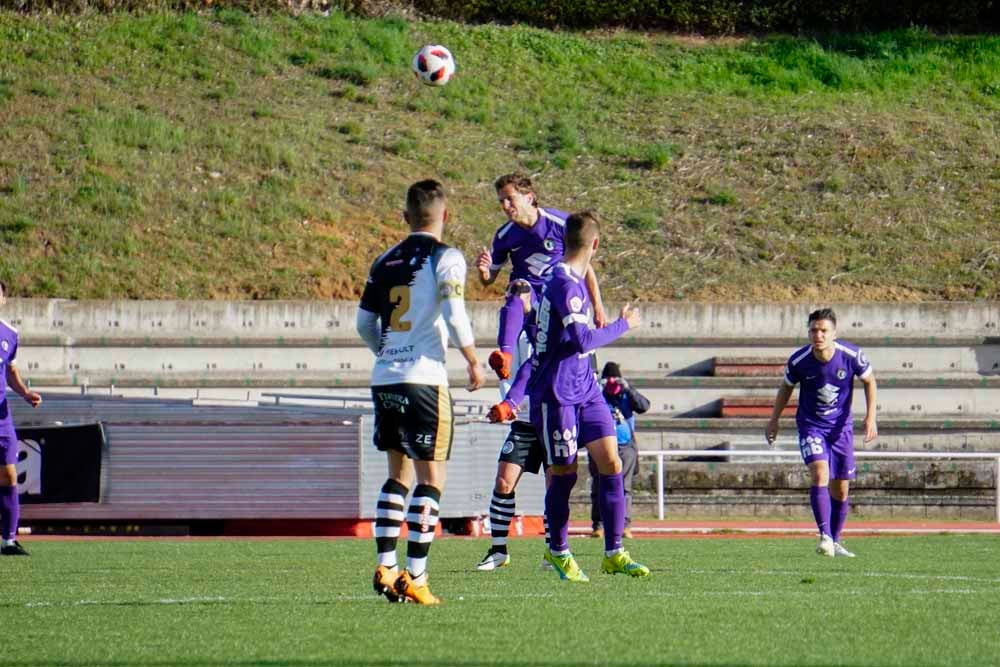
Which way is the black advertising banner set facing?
toward the camera

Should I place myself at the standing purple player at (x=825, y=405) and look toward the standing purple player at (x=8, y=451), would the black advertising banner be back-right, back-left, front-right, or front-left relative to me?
front-right

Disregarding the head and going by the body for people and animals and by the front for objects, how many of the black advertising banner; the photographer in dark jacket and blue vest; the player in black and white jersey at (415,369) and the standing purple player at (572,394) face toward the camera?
2

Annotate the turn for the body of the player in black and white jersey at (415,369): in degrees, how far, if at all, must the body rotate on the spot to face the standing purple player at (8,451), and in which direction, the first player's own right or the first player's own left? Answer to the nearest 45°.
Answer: approximately 90° to the first player's own left

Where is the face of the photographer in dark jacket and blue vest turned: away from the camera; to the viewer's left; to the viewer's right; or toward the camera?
toward the camera

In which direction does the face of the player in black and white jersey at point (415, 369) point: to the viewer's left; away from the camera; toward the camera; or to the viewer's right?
away from the camera

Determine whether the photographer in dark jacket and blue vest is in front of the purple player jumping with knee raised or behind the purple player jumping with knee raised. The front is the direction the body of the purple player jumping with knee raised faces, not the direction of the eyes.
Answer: behind

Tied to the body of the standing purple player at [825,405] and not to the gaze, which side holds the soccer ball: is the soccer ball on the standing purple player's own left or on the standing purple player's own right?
on the standing purple player's own right

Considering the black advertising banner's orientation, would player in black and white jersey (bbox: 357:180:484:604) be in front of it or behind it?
in front

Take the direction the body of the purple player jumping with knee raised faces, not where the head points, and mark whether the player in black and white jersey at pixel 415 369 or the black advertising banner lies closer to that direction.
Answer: the player in black and white jersey

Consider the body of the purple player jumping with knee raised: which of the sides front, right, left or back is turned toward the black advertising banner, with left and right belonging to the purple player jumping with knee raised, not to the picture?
right

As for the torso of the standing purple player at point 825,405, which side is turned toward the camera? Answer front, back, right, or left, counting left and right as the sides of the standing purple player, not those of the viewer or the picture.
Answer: front

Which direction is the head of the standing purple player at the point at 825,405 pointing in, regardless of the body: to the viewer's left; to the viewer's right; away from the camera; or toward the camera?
toward the camera

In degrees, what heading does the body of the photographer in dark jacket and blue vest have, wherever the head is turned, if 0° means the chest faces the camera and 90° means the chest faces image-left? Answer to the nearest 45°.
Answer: approximately 0°
